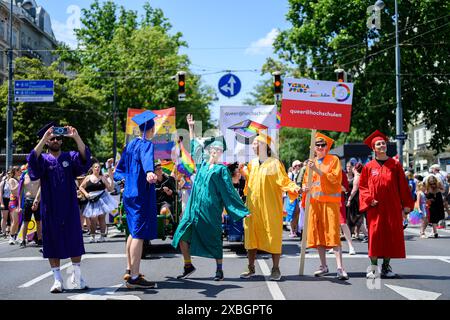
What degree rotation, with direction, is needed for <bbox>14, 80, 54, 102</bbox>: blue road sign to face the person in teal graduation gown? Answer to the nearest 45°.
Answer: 0° — it already faces them

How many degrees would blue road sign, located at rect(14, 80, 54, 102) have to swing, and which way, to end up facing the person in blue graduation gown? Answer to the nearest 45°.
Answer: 0° — it already faces them

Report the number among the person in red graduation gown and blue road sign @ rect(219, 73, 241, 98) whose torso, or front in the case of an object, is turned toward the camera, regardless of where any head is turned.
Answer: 2

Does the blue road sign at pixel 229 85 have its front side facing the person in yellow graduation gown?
yes

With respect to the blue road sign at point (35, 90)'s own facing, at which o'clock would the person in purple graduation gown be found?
The person in purple graduation gown is roughly at 12 o'clock from the blue road sign.

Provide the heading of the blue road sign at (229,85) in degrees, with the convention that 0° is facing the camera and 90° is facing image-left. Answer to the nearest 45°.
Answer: approximately 0°

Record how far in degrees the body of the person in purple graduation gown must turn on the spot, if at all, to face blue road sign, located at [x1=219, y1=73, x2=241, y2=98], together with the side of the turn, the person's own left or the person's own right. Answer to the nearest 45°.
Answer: approximately 135° to the person's own left
